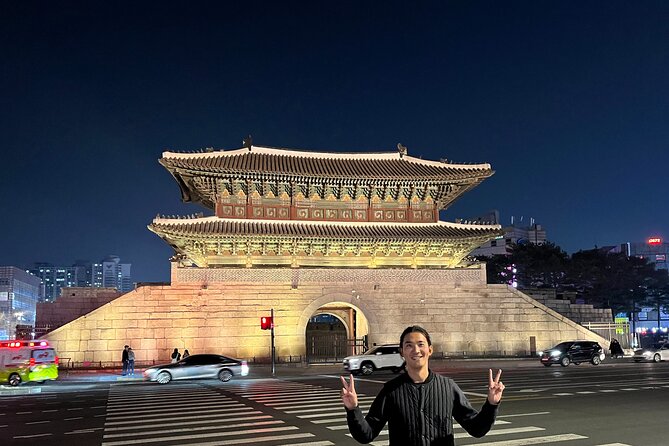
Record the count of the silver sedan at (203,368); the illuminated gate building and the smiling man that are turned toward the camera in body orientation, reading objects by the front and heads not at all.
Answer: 2

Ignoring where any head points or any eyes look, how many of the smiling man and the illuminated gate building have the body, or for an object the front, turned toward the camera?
2

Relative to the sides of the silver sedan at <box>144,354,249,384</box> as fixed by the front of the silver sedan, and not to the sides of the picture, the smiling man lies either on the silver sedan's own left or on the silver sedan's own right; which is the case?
on the silver sedan's own left

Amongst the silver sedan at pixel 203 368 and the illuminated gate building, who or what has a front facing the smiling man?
the illuminated gate building

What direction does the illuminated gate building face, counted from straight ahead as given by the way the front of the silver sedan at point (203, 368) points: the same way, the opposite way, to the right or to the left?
to the left

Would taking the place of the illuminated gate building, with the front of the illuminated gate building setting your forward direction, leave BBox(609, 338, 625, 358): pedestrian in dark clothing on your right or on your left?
on your left

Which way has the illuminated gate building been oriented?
toward the camera

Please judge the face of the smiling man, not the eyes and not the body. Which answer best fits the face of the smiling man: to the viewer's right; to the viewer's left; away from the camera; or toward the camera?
toward the camera

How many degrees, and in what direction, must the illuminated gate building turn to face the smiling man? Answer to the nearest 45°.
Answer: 0° — it already faces them

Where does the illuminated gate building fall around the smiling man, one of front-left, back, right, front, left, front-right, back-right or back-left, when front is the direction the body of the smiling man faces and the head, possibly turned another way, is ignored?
back

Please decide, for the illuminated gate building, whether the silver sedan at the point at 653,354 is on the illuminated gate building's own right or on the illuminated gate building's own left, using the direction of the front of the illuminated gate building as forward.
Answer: on the illuminated gate building's own left

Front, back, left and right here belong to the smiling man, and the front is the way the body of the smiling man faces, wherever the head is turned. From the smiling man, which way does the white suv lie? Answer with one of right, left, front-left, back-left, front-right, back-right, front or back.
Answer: back

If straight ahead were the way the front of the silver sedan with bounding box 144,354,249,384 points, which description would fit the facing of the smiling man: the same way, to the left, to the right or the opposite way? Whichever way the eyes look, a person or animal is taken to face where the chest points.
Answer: to the left
